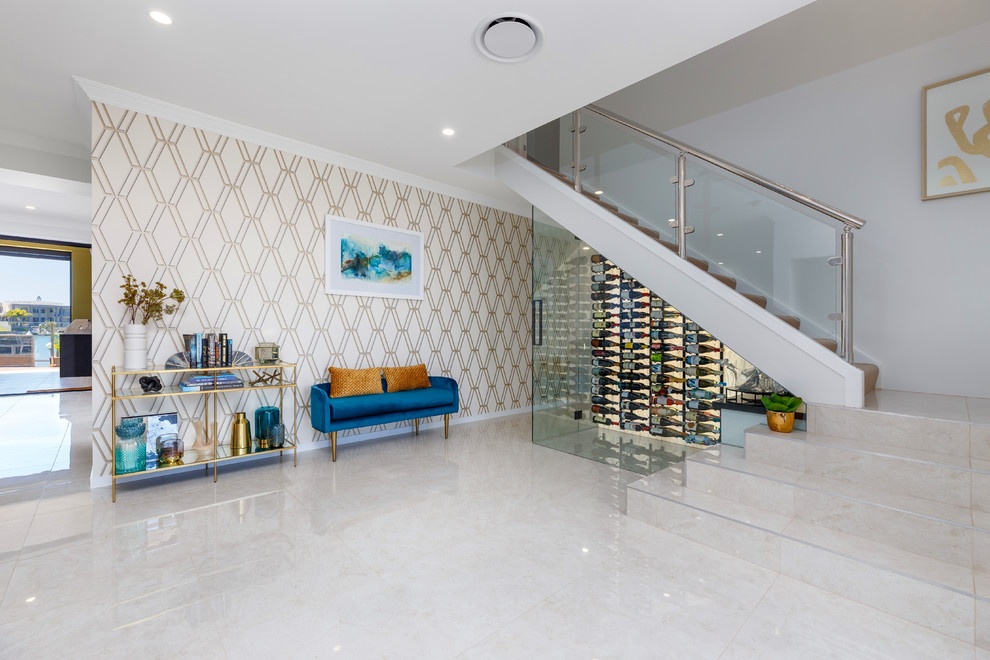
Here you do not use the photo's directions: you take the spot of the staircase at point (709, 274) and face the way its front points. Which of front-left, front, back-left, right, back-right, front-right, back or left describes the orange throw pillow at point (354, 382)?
back-right

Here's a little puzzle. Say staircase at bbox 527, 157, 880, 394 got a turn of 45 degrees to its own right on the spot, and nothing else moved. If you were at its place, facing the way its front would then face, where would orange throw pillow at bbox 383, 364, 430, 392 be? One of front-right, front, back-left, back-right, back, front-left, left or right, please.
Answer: right

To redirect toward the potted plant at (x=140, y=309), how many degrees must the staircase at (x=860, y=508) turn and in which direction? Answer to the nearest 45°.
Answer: approximately 45° to its right

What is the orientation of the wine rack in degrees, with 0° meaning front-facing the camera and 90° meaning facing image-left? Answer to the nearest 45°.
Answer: approximately 45°

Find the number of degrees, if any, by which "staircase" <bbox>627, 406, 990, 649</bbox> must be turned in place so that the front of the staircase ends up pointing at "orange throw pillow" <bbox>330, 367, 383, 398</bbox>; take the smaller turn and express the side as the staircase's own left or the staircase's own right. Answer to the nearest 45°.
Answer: approximately 45° to the staircase's own right

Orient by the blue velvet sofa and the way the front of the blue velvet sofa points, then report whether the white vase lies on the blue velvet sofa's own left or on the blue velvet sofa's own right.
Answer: on the blue velvet sofa's own right

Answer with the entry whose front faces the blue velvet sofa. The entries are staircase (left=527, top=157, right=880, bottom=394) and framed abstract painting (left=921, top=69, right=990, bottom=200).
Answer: the framed abstract painting

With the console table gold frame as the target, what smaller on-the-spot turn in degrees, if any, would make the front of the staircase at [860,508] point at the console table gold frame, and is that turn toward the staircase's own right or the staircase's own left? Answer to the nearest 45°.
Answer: approximately 45° to the staircase's own right
